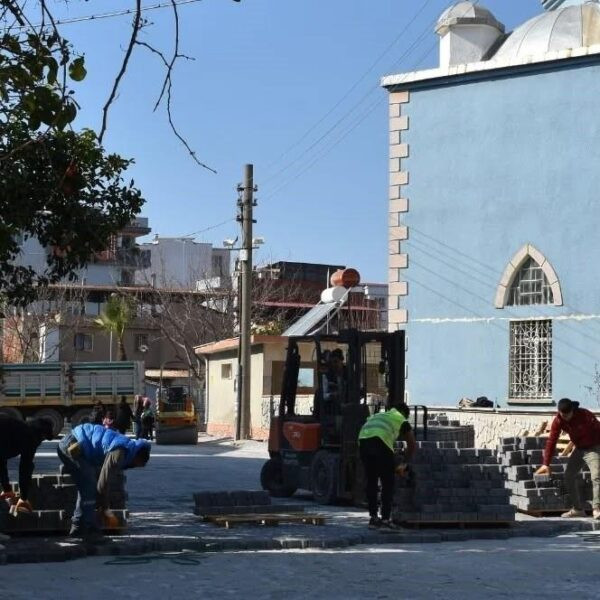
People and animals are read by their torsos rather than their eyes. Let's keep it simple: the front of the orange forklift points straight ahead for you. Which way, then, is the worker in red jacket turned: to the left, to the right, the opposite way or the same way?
to the right

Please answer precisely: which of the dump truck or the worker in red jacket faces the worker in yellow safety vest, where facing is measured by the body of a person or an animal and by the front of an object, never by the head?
the worker in red jacket

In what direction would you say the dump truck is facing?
to the viewer's left

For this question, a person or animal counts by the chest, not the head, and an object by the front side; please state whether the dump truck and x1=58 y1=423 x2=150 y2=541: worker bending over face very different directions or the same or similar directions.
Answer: very different directions

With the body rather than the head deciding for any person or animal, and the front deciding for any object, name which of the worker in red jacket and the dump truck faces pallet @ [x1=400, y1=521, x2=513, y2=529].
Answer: the worker in red jacket

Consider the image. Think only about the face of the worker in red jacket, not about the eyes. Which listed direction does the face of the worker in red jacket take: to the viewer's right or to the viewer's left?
to the viewer's left

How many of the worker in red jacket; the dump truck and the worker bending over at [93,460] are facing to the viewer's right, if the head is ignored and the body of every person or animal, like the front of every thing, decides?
1

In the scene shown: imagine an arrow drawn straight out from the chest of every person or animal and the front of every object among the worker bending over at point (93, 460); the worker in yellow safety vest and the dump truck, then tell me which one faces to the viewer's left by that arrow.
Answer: the dump truck

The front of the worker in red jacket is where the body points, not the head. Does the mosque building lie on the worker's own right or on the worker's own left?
on the worker's own right

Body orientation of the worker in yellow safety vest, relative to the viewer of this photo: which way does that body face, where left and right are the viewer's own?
facing away from the viewer and to the right of the viewer

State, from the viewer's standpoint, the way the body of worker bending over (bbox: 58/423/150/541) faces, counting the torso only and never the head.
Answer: to the viewer's right

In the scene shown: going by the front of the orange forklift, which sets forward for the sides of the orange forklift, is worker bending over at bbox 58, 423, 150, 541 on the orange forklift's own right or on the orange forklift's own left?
on the orange forklift's own right

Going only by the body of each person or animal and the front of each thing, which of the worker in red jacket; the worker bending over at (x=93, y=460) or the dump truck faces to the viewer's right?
the worker bending over

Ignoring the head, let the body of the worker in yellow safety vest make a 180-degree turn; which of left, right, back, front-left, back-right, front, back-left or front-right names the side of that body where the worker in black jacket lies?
front

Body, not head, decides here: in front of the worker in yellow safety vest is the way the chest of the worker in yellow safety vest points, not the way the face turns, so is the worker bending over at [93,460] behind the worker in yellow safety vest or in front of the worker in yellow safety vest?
behind
